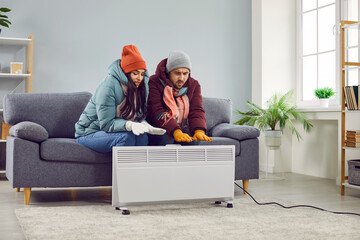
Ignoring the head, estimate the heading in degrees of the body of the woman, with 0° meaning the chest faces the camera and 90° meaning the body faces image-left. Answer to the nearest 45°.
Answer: approximately 315°

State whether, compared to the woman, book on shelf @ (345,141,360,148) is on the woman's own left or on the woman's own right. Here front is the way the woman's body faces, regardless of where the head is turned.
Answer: on the woman's own left

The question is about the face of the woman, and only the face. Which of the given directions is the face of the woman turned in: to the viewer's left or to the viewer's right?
to the viewer's right

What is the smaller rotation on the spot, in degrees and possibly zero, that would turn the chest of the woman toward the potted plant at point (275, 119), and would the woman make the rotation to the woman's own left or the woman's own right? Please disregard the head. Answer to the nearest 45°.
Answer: approximately 90° to the woman's own left

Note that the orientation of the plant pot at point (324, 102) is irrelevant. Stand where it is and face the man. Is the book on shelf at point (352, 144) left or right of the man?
left
